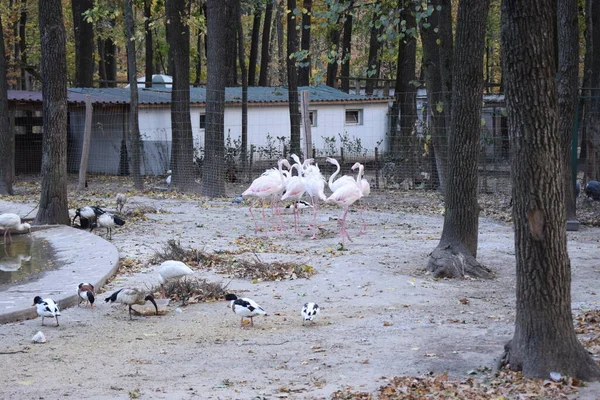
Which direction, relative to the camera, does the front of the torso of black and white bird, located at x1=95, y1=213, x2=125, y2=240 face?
to the viewer's left

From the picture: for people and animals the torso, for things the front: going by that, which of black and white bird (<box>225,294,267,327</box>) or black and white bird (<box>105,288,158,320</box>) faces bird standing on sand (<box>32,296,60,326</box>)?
black and white bird (<box>225,294,267,327</box>)

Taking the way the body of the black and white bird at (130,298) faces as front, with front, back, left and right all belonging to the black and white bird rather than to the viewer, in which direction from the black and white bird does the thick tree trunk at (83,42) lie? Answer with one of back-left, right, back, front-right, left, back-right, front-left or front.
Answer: left

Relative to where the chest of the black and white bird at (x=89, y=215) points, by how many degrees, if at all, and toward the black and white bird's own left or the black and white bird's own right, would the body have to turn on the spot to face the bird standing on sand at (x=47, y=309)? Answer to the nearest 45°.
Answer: approximately 90° to the black and white bird's own left

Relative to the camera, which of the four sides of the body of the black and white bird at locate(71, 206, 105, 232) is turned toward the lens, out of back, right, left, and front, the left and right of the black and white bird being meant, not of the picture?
left

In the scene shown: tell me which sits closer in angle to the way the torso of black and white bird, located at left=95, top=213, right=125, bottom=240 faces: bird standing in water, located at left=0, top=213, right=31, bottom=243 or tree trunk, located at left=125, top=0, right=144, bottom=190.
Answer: the bird standing in water

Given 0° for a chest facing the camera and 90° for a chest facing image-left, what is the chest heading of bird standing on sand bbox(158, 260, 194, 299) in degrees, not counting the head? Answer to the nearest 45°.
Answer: approximately 90°

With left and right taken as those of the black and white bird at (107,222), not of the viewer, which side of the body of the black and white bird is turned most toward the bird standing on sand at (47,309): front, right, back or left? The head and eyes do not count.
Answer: left

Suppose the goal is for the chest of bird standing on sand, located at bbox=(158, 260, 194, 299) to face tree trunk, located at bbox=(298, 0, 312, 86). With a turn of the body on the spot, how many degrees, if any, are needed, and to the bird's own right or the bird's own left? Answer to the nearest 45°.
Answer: approximately 90° to the bird's own right

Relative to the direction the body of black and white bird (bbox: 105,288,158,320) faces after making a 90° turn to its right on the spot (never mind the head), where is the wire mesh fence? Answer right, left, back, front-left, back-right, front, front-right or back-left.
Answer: back

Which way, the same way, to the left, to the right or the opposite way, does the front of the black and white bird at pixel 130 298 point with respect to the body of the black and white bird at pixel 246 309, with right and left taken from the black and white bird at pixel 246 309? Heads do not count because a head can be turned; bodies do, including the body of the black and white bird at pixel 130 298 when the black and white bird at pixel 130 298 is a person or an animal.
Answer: the opposite way

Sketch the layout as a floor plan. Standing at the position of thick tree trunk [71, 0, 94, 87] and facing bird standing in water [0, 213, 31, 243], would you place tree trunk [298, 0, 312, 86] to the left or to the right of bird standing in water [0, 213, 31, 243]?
left

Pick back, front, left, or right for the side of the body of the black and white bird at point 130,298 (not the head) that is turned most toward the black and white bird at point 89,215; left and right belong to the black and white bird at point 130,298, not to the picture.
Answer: left

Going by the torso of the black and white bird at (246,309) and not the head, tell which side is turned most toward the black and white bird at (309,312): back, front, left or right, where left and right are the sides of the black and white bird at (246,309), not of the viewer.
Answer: back

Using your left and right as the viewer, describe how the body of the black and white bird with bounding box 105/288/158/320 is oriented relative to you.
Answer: facing to the right of the viewer

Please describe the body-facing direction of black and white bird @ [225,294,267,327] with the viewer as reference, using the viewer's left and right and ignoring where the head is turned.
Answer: facing to the left of the viewer
